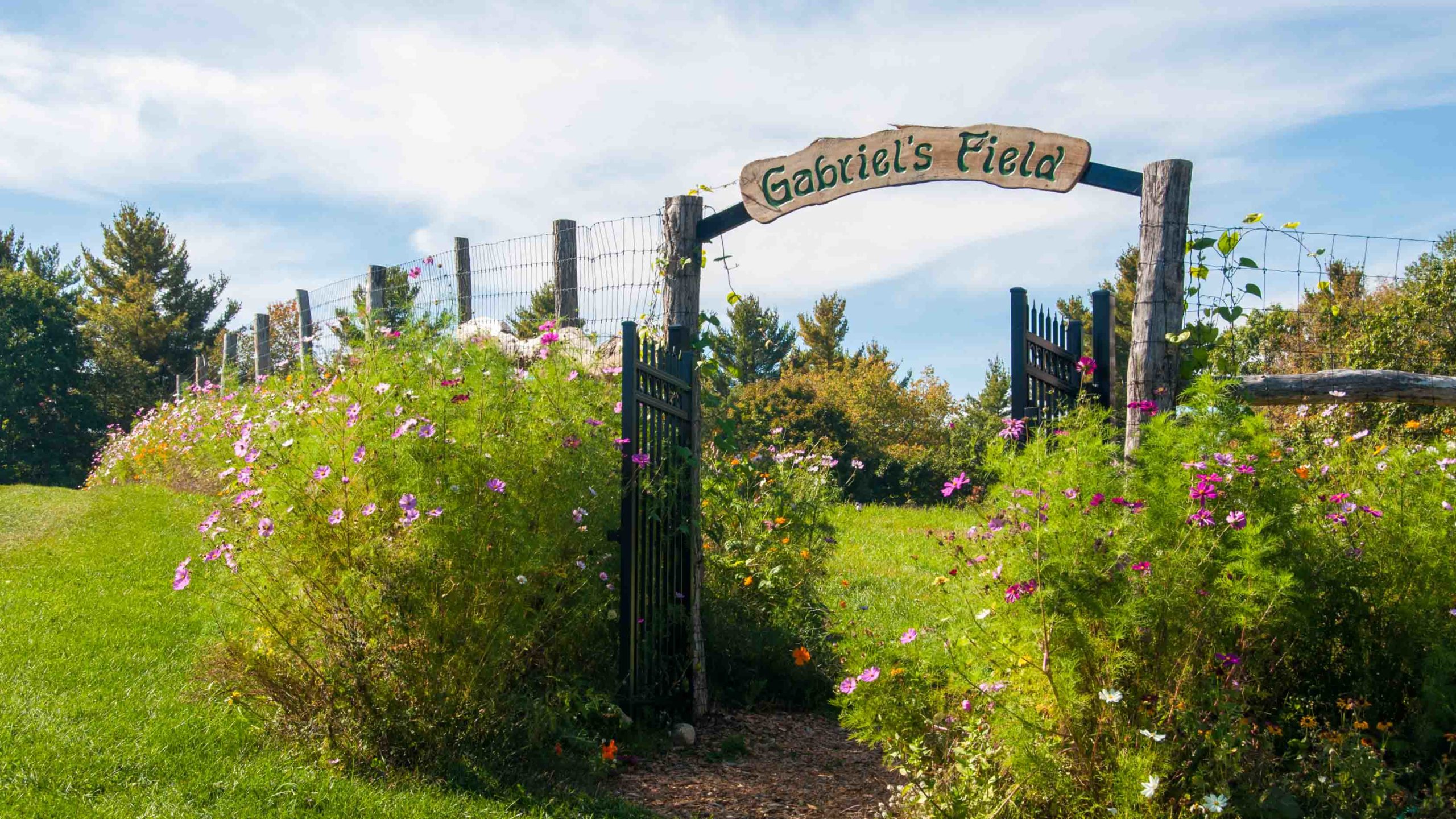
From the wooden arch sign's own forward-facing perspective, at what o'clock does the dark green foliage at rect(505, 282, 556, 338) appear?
The dark green foliage is roughly at 4 o'clock from the wooden arch sign.

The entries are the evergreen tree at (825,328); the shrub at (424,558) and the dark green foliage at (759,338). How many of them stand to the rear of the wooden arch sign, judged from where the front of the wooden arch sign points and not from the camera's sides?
2

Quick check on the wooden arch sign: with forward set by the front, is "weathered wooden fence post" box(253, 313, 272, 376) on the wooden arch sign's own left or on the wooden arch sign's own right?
on the wooden arch sign's own right

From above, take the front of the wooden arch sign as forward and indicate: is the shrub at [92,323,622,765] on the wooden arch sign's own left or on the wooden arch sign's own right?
on the wooden arch sign's own right

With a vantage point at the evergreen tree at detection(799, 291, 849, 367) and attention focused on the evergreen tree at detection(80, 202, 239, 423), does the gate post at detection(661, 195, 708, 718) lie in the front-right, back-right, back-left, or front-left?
front-left

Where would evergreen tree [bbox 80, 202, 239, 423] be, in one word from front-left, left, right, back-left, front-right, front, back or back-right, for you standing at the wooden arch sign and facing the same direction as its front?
back-right

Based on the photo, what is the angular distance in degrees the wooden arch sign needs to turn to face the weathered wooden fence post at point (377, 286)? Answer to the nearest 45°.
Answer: approximately 135° to its right

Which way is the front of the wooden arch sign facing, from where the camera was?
facing the viewer

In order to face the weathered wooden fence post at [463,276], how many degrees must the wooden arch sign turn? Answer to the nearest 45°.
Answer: approximately 135° to its right

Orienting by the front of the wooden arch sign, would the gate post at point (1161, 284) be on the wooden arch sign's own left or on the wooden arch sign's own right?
on the wooden arch sign's own left
